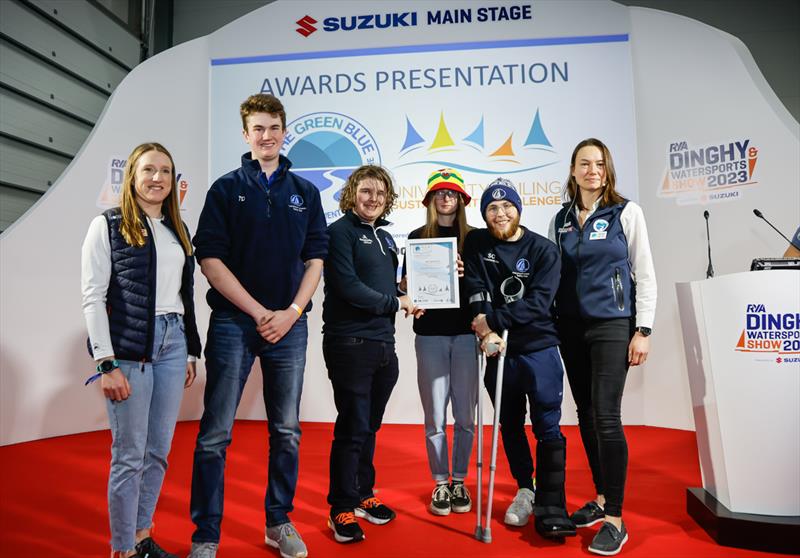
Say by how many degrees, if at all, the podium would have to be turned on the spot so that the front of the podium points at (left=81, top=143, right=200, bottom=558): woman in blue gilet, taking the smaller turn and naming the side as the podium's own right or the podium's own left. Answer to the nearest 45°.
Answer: approximately 45° to the podium's own right

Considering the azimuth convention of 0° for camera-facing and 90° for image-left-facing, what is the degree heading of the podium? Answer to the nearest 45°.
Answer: approximately 0°

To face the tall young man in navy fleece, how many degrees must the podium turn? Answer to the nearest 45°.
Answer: approximately 45° to its right

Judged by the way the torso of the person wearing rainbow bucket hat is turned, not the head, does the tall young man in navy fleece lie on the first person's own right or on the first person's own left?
on the first person's own right
